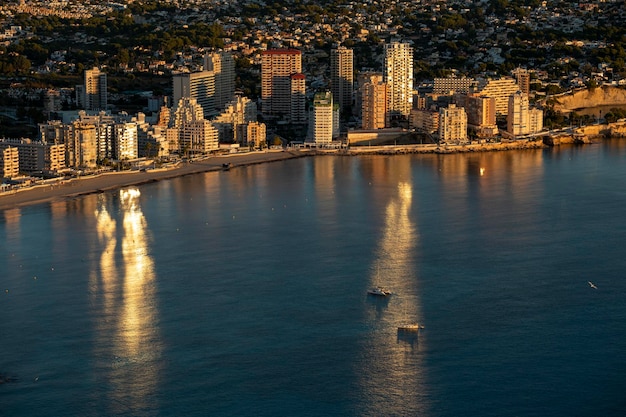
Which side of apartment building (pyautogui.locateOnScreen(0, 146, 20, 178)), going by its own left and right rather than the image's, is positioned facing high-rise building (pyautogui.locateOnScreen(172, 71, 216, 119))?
left

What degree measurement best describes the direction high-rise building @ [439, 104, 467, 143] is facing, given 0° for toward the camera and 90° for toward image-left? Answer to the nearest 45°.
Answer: approximately 0°

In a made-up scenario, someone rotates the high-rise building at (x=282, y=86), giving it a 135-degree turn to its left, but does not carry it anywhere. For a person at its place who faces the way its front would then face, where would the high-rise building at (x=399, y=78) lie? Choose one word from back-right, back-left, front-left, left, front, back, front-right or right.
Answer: front-right

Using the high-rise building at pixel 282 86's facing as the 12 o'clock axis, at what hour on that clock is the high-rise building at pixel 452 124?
the high-rise building at pixel 452 124 is roughly at 10 o'clock from the high-rise building at pixel 282 86.

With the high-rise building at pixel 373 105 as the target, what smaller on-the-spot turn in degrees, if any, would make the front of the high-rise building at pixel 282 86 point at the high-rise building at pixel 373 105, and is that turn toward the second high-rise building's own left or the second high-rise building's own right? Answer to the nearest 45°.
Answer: approximately 45° to the second high-rise building's own left

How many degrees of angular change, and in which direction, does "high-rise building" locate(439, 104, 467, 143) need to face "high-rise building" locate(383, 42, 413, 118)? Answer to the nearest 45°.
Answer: approximately 135° to its right

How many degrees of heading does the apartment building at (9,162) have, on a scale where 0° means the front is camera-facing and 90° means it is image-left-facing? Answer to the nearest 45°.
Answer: approximately 315°
